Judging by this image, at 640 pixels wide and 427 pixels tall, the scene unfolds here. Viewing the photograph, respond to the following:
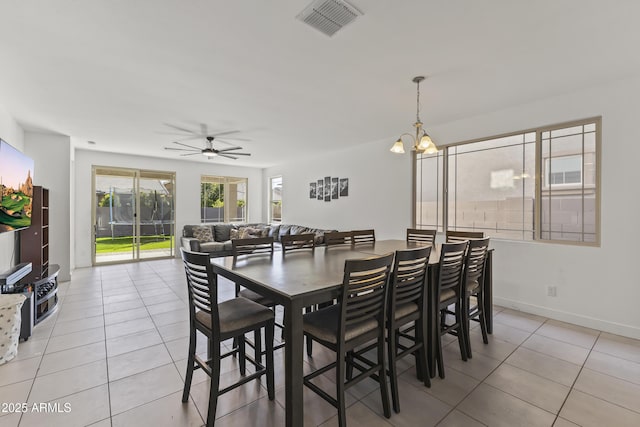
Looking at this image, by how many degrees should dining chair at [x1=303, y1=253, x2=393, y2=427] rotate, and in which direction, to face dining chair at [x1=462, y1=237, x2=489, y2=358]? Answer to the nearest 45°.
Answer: approximately 90° to its right

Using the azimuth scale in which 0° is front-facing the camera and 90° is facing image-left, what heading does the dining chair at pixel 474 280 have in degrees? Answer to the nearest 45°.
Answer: approximately 135°

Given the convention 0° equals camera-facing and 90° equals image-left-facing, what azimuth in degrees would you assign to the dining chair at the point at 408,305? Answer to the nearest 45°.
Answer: approximately 135°

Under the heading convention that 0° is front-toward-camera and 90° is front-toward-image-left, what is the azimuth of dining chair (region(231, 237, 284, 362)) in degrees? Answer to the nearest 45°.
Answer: approximately 315°

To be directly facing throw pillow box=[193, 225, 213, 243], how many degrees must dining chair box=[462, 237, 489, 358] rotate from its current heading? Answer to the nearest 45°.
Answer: approximately 45° to its left

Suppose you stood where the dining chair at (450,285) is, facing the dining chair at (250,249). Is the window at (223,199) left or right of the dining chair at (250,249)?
right

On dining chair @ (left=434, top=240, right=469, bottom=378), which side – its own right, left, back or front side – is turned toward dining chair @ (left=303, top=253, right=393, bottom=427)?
left
